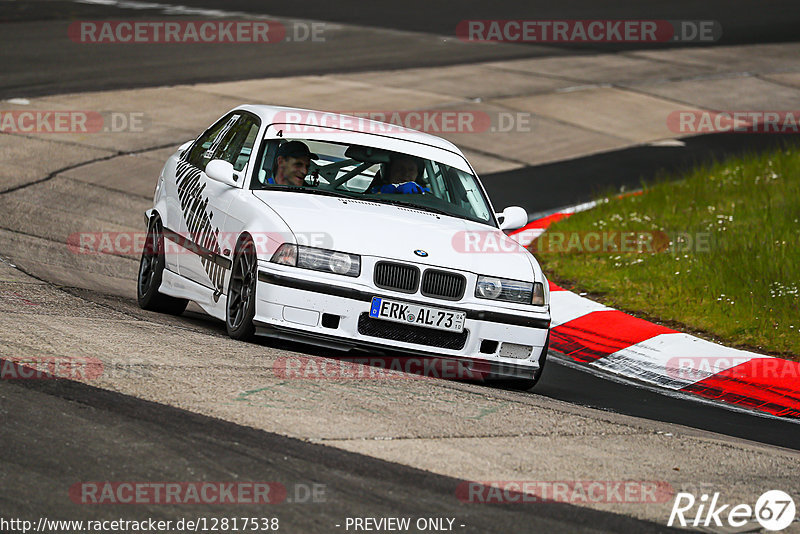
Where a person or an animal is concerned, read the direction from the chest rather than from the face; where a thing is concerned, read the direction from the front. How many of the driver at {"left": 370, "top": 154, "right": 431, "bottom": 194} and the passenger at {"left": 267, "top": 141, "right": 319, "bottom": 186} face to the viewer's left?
0

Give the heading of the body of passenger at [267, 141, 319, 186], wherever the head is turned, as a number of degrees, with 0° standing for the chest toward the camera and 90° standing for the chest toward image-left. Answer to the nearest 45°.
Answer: approximately 315°

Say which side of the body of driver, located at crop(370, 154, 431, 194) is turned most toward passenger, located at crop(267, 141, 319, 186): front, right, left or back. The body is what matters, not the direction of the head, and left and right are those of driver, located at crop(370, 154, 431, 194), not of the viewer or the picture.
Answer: right

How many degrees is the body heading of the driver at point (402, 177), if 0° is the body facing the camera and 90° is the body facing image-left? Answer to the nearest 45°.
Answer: approximately 0°

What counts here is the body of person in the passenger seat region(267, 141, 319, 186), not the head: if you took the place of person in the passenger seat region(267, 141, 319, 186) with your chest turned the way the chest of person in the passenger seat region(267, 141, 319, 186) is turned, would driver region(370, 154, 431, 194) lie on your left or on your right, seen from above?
on your left
